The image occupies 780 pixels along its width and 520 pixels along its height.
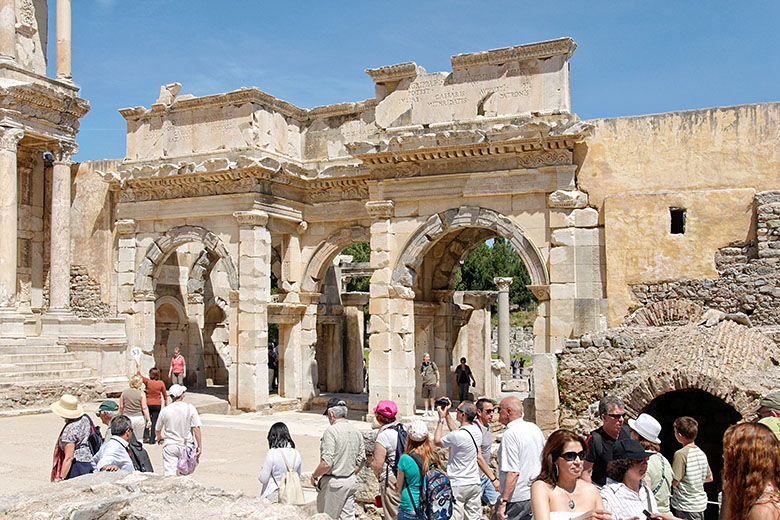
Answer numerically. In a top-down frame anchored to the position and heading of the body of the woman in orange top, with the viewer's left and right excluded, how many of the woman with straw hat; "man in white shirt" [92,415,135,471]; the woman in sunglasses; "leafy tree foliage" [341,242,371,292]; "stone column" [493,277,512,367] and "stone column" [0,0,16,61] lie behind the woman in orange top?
3

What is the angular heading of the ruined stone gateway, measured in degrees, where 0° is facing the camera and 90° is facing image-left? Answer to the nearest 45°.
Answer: approximately 45°

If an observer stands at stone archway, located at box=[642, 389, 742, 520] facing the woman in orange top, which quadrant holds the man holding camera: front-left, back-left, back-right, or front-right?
front-left

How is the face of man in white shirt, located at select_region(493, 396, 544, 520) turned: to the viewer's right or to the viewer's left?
to the viewer's left

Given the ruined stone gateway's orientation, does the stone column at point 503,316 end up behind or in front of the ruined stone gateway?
behind

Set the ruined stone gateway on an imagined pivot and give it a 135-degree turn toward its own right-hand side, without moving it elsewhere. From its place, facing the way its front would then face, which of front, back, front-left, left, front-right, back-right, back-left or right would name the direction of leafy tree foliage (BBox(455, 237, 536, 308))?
front

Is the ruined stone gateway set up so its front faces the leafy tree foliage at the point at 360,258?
no
